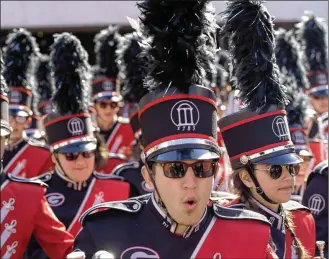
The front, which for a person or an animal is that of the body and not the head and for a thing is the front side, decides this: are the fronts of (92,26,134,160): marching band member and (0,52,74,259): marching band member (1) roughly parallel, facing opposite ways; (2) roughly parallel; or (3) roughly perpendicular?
roughly parallel

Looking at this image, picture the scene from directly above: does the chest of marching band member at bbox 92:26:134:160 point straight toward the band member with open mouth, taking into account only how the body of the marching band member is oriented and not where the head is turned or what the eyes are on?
yes

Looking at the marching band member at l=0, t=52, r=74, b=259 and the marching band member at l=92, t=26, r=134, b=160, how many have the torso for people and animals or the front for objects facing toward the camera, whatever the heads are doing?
2

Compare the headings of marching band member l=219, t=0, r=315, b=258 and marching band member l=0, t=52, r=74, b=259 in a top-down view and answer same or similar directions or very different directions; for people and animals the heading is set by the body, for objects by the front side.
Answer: same or similar directions

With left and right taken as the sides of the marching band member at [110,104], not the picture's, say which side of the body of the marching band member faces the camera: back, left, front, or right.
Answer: front

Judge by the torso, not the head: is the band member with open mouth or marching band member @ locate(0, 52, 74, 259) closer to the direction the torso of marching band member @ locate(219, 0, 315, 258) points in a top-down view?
the band member with open mouth

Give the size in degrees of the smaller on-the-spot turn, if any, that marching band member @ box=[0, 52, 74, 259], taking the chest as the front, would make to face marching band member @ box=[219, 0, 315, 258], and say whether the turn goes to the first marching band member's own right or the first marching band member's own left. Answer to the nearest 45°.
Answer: approximately 45° to the first marching band member's own left

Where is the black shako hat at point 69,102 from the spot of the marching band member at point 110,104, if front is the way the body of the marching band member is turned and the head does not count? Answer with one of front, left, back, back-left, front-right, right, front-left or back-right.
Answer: front

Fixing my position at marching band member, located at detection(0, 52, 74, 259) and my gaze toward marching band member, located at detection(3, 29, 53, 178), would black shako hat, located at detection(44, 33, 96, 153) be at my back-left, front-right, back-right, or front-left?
front-right

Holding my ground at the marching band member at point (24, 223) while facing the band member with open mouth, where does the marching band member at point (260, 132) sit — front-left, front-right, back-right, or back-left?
front-left

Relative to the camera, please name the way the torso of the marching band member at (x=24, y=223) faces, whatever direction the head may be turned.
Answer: toward the camera
